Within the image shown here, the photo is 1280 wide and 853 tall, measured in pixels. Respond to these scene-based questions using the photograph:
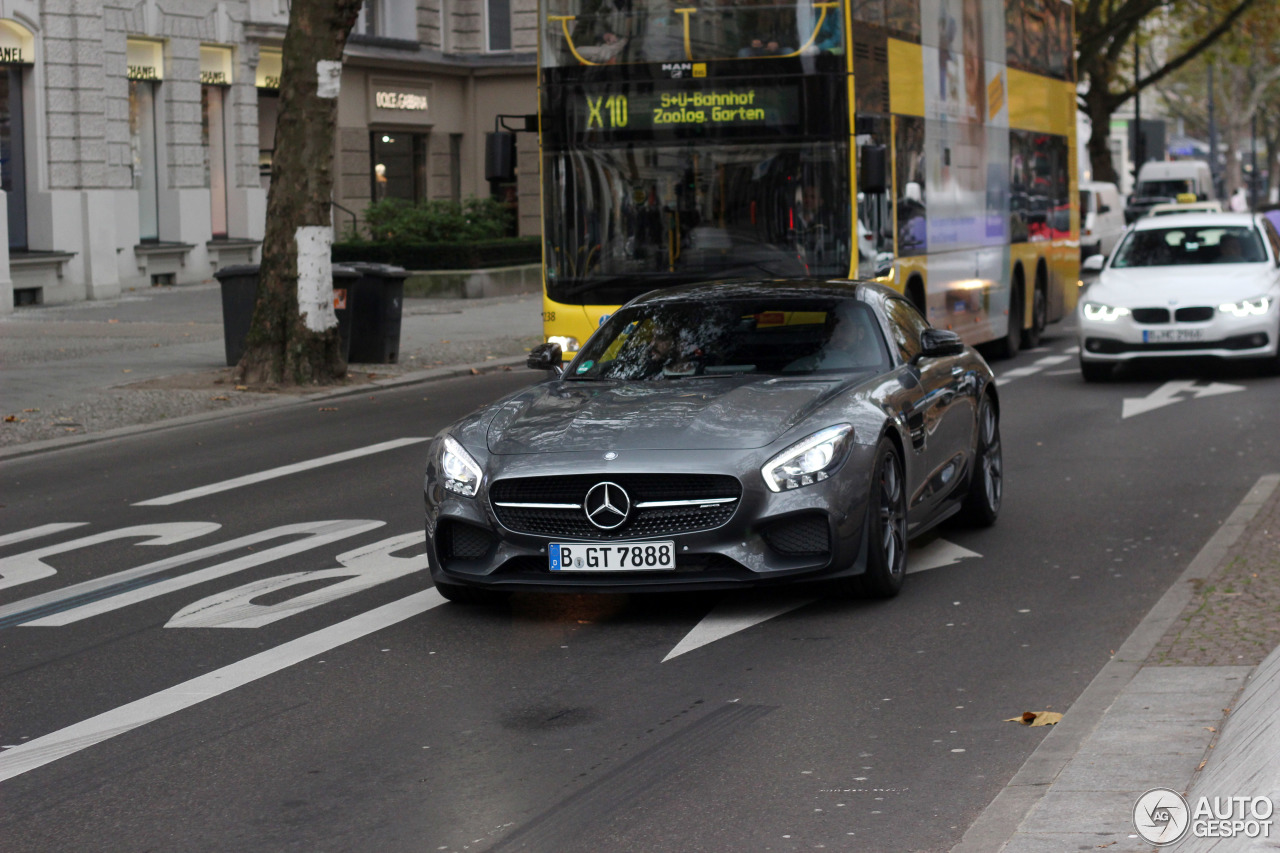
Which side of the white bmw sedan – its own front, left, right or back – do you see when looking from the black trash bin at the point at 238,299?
right

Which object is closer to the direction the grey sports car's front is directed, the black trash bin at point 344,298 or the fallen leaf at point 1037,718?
the fallen leaf

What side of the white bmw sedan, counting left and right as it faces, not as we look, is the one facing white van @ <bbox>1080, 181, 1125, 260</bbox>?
back

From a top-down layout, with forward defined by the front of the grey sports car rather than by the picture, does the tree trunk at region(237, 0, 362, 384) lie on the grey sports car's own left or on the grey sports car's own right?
on the grey sports car's own right

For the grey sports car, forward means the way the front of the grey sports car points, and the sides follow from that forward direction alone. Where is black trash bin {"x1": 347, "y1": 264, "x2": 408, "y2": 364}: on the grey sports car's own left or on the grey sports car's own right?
on the grey sports car's own right

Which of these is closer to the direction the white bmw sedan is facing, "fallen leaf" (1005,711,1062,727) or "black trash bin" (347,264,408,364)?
the fallen leaf

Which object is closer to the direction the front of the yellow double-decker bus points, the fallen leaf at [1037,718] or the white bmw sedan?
the fallen leaf

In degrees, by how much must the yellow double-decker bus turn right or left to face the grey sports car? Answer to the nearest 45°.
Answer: approximately 45° to its left

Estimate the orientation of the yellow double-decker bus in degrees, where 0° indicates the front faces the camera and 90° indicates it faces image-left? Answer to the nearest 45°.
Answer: approximately 45°
